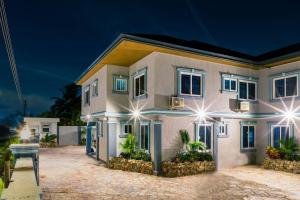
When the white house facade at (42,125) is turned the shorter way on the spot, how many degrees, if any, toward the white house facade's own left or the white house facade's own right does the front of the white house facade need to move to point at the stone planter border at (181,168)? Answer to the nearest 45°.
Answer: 0° — it already faces it

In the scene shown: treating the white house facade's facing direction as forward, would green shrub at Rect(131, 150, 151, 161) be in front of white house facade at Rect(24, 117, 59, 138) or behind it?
in front

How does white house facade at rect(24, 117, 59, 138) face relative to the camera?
toward the camera

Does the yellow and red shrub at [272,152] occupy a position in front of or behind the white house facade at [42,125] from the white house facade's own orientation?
in front

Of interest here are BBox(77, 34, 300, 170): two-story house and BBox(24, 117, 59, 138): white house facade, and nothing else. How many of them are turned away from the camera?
0
